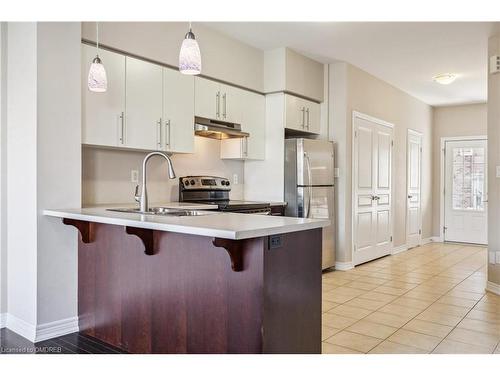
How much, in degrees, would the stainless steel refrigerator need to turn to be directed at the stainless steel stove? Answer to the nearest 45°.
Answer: approximately 90° to its right

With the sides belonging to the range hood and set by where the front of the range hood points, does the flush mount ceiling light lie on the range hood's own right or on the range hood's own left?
on the range hood's own left

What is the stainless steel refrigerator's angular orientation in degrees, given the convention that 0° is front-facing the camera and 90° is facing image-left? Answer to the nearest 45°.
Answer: approximately 315°

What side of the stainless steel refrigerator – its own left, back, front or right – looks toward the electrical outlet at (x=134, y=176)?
right

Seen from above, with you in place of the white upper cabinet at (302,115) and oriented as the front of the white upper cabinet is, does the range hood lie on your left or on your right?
on your right

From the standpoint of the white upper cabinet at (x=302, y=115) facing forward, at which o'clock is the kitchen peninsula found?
The kitchen peninsula is roughly at 2 o'clock from the white upper cabinet.

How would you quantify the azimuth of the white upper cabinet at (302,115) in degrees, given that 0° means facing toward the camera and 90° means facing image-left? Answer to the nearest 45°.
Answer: approximately 315°

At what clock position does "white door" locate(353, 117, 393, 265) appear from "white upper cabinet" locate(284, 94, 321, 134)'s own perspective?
The white door is roughly at 9 o'clock from the white upper cabinet.
